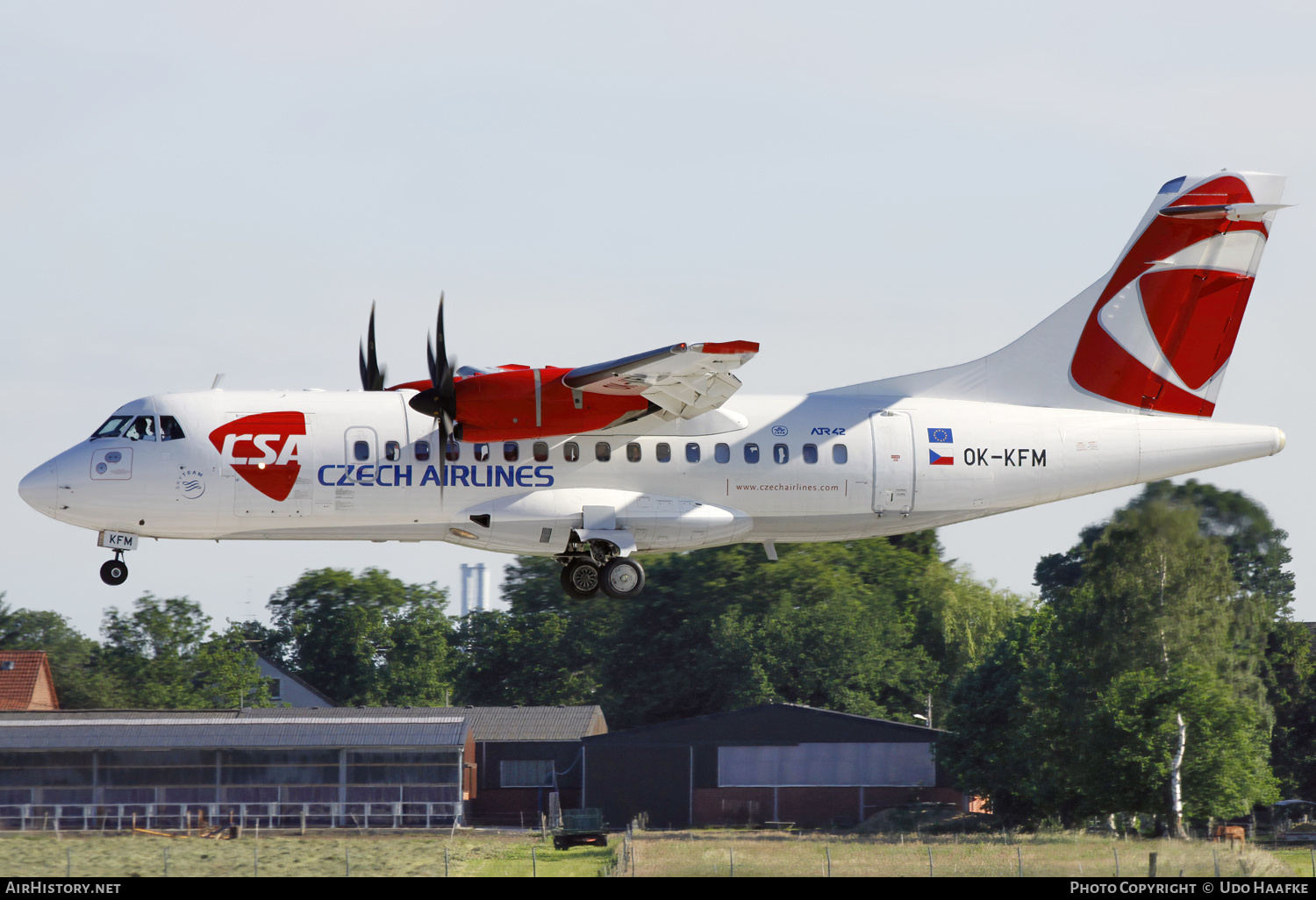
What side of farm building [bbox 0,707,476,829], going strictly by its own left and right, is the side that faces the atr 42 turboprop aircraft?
front

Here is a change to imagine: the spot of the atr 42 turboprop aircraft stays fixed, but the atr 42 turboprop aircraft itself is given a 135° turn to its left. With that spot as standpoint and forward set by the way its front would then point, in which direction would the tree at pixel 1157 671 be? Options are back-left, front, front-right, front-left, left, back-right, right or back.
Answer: left

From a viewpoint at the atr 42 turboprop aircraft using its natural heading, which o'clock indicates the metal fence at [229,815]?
The metal fence is roughly at 2 o'clock from the atr 42 turboprop aircraft.

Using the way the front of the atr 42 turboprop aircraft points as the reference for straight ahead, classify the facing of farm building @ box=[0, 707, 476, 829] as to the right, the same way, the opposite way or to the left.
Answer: to the left

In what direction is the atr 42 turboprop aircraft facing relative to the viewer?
to the viewer's left

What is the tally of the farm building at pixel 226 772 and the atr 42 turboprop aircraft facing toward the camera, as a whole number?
1

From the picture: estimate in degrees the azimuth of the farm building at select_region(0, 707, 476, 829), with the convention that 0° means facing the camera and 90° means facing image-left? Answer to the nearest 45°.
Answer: approximately 0°

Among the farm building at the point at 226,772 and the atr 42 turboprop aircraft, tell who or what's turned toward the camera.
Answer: the farm building
